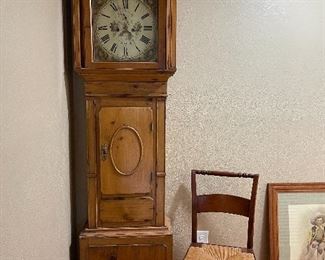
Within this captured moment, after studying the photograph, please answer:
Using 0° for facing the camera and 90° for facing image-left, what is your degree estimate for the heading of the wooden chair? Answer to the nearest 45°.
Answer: approximately 0°

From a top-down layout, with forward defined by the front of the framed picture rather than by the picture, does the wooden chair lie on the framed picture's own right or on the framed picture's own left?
on the framed picture's own right

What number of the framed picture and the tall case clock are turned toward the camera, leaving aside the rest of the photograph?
2

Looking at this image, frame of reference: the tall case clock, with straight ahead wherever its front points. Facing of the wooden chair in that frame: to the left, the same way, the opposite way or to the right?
the same way

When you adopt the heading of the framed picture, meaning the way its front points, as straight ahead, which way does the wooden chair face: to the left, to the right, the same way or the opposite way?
the same way

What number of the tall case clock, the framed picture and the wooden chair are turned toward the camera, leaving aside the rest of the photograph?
3

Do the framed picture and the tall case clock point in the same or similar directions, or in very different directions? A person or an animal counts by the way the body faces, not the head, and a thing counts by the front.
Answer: same or similar directions

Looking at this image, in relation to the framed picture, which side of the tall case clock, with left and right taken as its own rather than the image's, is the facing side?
left

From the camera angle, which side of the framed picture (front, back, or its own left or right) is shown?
front

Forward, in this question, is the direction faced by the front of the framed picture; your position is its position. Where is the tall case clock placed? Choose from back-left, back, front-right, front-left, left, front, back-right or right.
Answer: front-right

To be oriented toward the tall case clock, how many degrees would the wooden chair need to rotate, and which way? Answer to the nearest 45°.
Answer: approximately 45° to its right

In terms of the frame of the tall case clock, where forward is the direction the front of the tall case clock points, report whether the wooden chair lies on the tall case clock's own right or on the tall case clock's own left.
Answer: on the tall case clock's own left
